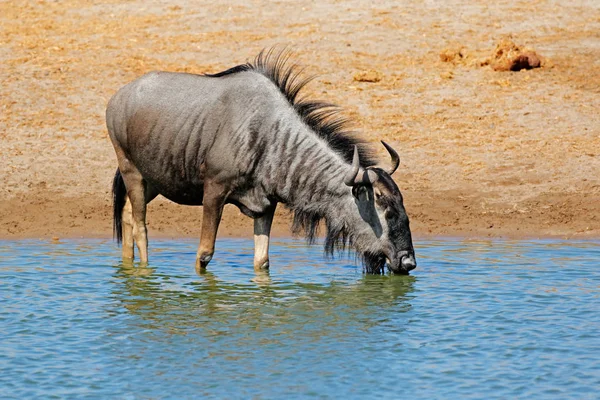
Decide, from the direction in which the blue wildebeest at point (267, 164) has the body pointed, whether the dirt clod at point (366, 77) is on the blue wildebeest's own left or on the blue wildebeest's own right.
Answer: on the blue wildebeest's own left

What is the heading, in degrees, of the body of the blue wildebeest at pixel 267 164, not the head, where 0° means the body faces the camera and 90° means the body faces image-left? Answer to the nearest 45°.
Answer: approximately 315°

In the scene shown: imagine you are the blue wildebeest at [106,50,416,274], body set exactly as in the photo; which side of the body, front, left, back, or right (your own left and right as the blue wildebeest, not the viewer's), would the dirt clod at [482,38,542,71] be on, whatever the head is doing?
left

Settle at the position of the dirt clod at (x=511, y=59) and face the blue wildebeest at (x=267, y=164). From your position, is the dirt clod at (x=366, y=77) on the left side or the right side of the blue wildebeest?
right
